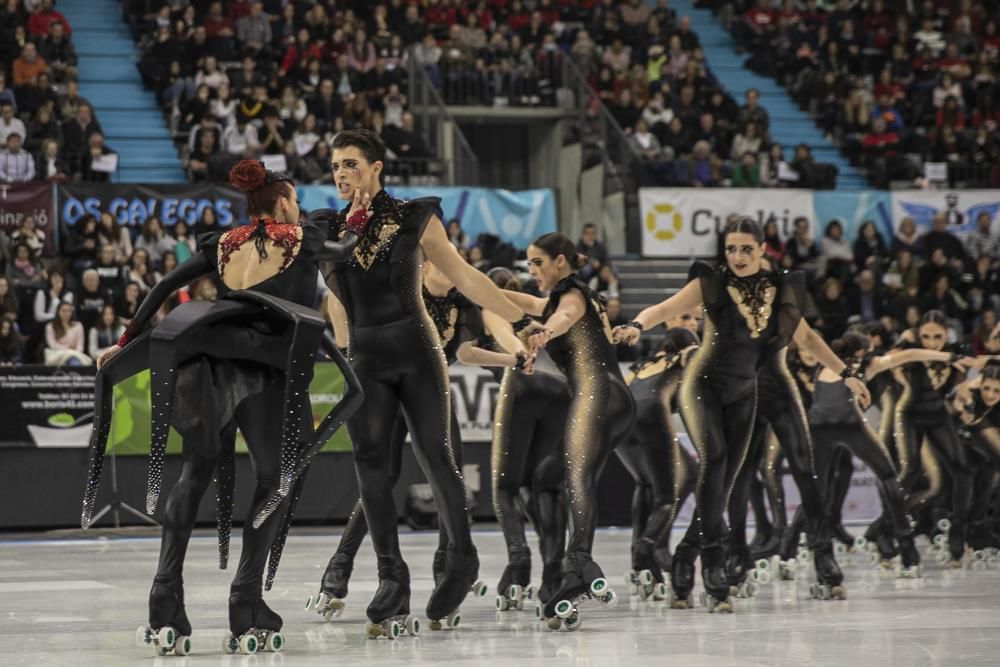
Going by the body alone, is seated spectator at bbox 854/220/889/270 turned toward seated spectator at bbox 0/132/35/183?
no

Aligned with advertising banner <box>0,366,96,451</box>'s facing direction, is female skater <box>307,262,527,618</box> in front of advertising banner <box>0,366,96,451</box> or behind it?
in front

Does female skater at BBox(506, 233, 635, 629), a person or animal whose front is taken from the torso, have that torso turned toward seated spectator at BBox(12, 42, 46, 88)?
no

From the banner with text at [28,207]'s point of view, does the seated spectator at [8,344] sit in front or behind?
in front

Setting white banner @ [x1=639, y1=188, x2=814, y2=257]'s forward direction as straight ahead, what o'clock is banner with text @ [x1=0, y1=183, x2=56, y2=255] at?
The banner with text is roughly at 2 o'clock from the white banner.

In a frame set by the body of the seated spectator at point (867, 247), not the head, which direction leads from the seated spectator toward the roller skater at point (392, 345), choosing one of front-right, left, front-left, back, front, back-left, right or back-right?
front

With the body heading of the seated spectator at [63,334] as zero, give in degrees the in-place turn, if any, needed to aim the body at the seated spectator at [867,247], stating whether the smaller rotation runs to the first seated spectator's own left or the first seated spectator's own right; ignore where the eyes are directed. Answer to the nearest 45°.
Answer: approximately 90° to the first seated spectator's own left

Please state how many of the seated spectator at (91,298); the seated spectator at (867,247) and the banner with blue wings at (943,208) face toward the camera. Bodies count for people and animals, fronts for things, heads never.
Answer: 3

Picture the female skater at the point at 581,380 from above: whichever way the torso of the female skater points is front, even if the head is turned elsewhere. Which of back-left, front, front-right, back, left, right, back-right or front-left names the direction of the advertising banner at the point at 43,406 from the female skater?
front-right

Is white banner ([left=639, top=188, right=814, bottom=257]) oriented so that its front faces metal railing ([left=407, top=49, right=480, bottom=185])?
no

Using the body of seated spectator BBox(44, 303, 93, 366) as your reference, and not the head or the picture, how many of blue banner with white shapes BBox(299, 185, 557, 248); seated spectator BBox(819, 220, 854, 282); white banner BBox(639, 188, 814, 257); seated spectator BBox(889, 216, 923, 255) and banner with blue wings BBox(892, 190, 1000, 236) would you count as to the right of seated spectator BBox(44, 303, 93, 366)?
0

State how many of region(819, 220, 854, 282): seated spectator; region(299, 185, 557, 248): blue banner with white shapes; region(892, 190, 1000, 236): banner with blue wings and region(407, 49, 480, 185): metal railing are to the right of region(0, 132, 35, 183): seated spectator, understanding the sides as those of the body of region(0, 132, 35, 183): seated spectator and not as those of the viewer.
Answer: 0

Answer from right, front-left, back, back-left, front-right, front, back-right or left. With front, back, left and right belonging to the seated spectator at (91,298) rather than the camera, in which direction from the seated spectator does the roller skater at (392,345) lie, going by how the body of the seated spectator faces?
front

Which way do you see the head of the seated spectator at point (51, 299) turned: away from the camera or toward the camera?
toward the camera

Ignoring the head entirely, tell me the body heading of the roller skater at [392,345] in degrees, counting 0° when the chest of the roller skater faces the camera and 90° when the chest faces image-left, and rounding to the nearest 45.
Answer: approximately 45°

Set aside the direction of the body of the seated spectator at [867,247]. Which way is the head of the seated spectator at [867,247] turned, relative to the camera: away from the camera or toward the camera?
toward the camera

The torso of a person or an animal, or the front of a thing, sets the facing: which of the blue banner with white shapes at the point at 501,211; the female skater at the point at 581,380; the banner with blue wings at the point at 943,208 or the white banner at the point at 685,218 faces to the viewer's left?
the female skater

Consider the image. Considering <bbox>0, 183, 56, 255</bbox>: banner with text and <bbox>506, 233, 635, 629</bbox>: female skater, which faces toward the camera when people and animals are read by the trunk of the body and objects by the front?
the banner with text
